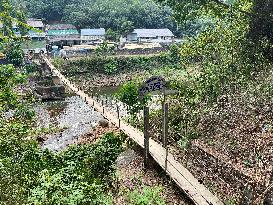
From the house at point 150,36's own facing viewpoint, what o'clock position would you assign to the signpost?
The signpost is roughly at 12 o'clock from the house.

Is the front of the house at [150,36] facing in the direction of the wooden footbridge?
yes

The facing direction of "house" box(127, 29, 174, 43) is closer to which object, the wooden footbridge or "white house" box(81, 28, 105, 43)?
the wooden footbridge

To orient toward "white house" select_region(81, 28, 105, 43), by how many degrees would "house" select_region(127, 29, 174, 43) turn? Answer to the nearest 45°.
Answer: approximately 90° to its right

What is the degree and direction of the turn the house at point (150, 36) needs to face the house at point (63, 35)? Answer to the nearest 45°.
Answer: approximately 90° to its right

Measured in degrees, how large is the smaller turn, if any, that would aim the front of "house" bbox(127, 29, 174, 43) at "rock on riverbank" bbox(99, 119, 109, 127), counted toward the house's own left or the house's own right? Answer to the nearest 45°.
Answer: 0° — it already faces it

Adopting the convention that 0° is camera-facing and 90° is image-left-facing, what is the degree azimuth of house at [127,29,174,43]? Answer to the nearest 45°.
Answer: approximately 0°

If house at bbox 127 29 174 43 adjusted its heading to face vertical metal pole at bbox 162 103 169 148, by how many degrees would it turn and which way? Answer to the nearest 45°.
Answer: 0° — it already faces it
